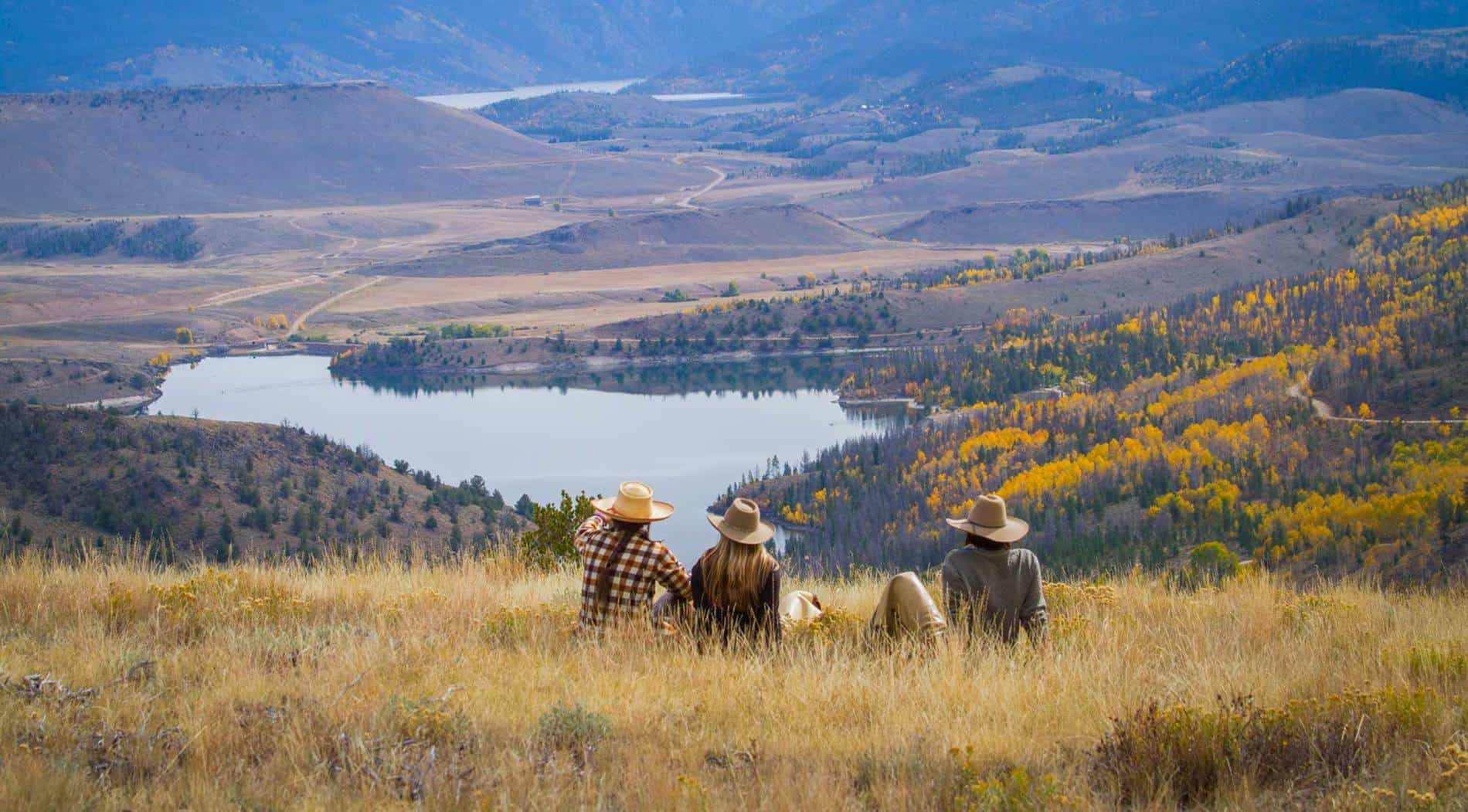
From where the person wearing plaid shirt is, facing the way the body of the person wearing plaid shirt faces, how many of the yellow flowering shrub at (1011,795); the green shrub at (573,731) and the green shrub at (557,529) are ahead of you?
1

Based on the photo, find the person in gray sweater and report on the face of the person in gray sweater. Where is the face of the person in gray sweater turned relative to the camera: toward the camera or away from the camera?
away from the camera

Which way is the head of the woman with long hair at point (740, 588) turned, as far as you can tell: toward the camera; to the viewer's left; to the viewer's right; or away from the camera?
away from the camera

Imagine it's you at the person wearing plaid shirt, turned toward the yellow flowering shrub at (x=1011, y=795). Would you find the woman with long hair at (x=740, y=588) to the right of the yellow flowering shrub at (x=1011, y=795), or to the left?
left

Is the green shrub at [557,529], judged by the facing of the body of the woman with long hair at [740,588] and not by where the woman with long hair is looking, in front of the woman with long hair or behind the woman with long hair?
in front

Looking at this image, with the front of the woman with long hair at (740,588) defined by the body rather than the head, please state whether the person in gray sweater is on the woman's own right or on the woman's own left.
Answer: on the woman's own right

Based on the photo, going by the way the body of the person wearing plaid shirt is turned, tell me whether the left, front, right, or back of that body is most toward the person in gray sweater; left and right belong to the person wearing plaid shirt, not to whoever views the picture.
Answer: right

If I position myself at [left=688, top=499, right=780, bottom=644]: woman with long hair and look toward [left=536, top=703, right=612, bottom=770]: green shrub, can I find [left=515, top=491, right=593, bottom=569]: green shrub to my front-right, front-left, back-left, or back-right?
back-right

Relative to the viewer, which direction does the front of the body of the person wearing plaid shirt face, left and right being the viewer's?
facing away from the viewer

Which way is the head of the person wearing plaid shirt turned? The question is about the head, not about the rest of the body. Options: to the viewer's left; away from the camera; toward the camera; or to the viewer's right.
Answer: away from the camera

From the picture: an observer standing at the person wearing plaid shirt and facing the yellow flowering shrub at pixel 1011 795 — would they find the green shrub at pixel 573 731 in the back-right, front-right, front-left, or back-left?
front-right

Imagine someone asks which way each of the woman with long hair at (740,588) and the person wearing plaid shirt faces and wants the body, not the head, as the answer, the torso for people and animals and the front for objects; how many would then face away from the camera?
2

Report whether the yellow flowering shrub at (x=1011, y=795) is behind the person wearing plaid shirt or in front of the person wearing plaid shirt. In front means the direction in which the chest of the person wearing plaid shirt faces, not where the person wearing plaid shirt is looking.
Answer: behind

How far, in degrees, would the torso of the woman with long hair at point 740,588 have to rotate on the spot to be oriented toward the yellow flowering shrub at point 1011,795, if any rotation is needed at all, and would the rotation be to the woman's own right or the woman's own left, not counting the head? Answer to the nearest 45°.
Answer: approximately 180°

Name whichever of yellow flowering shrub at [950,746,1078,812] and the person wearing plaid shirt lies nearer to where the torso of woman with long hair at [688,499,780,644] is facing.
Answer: the person wearing plaid shirt

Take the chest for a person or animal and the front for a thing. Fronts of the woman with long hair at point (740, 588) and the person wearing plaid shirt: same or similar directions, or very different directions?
same or similar directions

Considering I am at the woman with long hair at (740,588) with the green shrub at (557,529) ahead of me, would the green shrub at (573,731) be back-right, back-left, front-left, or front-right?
back-left

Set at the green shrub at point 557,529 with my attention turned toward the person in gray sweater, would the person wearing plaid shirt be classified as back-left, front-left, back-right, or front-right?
front-right

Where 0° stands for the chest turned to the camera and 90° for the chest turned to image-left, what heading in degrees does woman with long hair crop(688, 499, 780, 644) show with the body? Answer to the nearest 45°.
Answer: approximately 180°

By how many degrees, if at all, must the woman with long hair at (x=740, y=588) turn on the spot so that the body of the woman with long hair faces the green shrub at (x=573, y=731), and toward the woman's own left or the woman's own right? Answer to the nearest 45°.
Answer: approximately 135° to the woman's own left
